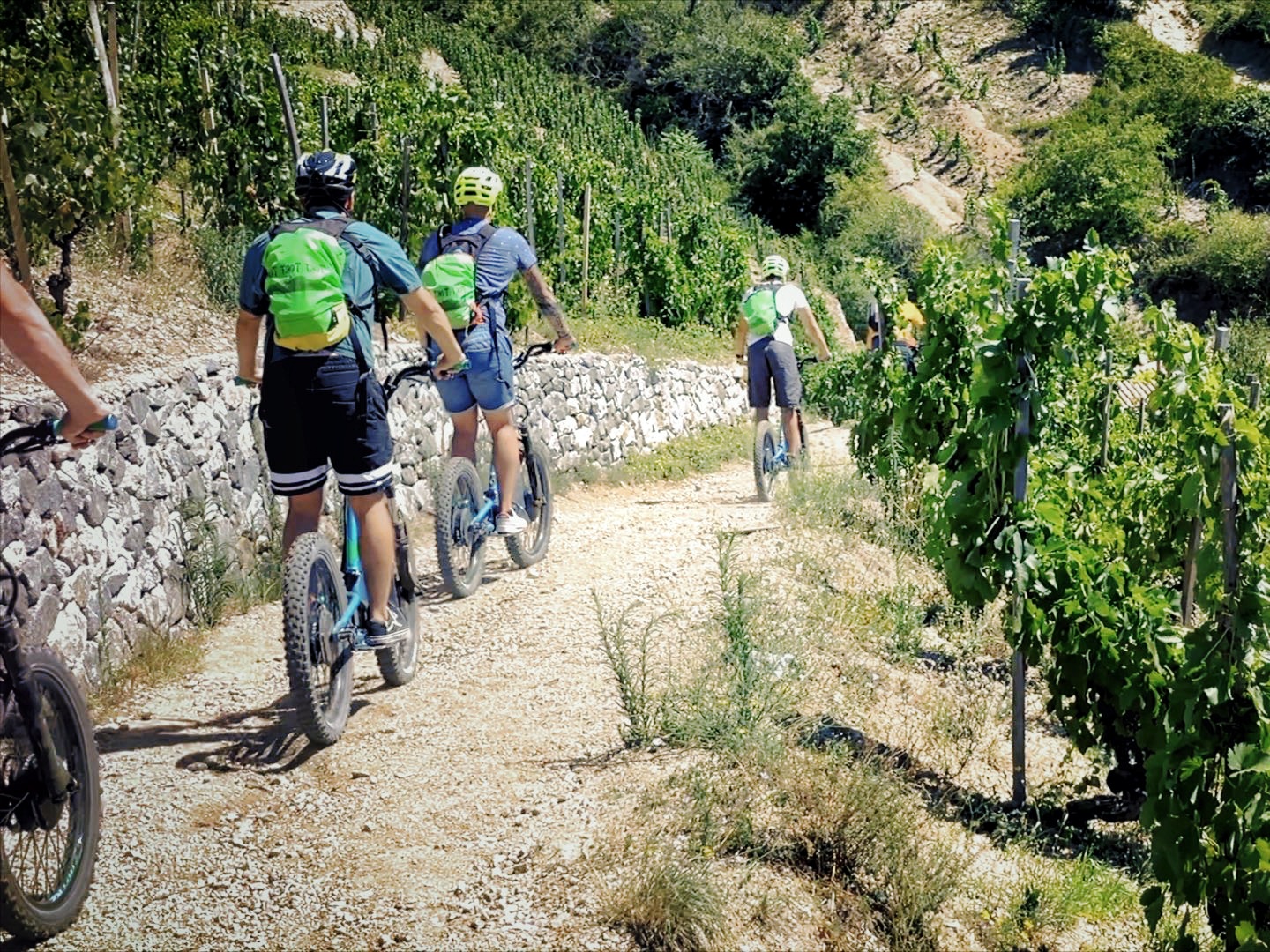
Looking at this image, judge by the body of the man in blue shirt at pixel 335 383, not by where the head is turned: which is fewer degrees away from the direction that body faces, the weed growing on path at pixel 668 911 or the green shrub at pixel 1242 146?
the green shrub

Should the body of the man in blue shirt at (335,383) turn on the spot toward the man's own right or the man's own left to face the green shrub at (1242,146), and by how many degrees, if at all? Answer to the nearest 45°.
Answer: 0° — they already face it

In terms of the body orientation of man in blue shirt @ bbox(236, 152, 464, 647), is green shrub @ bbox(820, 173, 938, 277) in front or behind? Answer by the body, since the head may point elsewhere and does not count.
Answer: in front

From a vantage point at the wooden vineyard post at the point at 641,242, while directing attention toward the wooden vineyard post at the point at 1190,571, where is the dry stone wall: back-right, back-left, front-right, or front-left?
front-right

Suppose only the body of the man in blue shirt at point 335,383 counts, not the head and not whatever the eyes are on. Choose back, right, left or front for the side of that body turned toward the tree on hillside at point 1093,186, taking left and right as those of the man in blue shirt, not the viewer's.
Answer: front

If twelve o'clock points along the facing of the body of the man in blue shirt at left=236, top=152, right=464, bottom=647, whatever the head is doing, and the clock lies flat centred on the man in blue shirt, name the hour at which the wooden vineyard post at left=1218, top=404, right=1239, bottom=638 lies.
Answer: The wooden vineyard post is roughly at 2 o'clock from the man in blue shirt.

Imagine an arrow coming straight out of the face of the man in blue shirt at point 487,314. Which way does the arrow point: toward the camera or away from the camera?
away from the camera

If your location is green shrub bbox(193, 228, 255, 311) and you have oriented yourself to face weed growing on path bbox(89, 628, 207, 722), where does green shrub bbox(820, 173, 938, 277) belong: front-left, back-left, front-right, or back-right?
back-left

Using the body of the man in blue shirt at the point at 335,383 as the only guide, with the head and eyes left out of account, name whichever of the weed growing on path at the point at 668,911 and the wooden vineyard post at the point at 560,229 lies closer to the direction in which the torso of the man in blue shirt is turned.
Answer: the wooden vineyard post

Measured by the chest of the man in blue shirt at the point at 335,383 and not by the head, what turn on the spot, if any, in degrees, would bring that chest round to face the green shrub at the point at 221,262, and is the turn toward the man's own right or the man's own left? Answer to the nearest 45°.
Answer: approximately 45° to the man's own left

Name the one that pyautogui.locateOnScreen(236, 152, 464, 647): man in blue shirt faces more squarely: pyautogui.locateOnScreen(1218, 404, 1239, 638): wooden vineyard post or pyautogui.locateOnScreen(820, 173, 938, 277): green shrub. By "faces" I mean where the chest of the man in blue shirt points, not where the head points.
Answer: the green shrub

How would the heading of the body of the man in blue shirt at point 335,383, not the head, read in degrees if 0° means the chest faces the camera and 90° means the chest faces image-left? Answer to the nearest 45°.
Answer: approximately 225°

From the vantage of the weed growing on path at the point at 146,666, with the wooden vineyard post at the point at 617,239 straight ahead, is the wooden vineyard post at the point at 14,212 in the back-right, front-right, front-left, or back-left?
front-left
